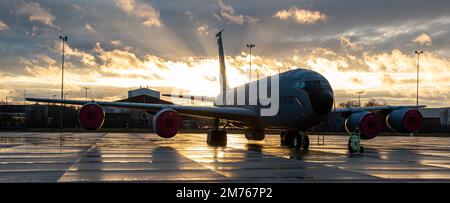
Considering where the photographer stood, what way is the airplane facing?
facing the viewer and to the right of the viewer
